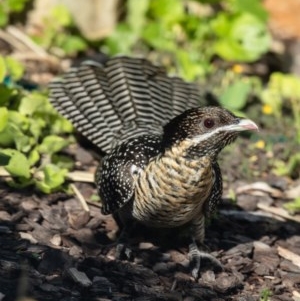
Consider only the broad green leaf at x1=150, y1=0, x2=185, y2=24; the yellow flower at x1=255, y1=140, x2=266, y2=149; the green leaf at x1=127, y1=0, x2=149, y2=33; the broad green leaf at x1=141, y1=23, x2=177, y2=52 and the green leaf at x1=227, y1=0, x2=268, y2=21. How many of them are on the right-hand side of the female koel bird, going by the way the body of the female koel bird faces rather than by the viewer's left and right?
0

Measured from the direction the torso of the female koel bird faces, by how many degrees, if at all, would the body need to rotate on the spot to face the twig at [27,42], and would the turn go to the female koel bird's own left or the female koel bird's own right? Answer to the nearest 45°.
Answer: approximately 180°

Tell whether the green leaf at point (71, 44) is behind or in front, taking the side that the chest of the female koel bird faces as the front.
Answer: behind

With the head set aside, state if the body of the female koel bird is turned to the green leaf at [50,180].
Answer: no

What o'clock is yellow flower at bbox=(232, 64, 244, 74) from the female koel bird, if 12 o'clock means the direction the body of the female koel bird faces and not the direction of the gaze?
The yellow flower is roughly at 8 o'clock from the female koel bird.

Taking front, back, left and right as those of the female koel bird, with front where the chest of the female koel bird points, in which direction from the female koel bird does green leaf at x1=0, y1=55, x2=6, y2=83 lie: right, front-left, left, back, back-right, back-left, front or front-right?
back

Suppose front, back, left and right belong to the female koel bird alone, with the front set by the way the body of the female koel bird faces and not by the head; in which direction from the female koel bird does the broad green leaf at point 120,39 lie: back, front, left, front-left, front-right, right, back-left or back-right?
back-left

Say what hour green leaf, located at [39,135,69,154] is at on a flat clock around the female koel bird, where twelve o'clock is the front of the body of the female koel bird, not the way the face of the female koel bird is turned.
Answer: The green leaf is roughly at 6 o'clock from the female koel bird.

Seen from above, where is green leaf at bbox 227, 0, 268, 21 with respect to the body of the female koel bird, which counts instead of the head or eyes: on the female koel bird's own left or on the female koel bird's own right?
on the female koel bird's own left

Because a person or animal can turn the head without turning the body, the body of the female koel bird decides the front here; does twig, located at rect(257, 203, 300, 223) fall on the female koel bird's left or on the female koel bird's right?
on the female koel bird's left

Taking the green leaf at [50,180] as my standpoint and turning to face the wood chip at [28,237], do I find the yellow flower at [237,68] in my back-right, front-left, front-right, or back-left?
back-left

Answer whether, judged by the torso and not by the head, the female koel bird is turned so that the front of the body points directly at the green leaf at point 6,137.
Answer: no

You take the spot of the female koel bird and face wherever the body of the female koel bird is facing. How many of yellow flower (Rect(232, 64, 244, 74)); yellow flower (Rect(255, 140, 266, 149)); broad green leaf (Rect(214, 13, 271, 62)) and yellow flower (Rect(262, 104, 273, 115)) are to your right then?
0

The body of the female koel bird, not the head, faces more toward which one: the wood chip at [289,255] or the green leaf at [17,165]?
the wood chip

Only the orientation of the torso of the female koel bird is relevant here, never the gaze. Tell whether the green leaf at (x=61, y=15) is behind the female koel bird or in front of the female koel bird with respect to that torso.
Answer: behind
